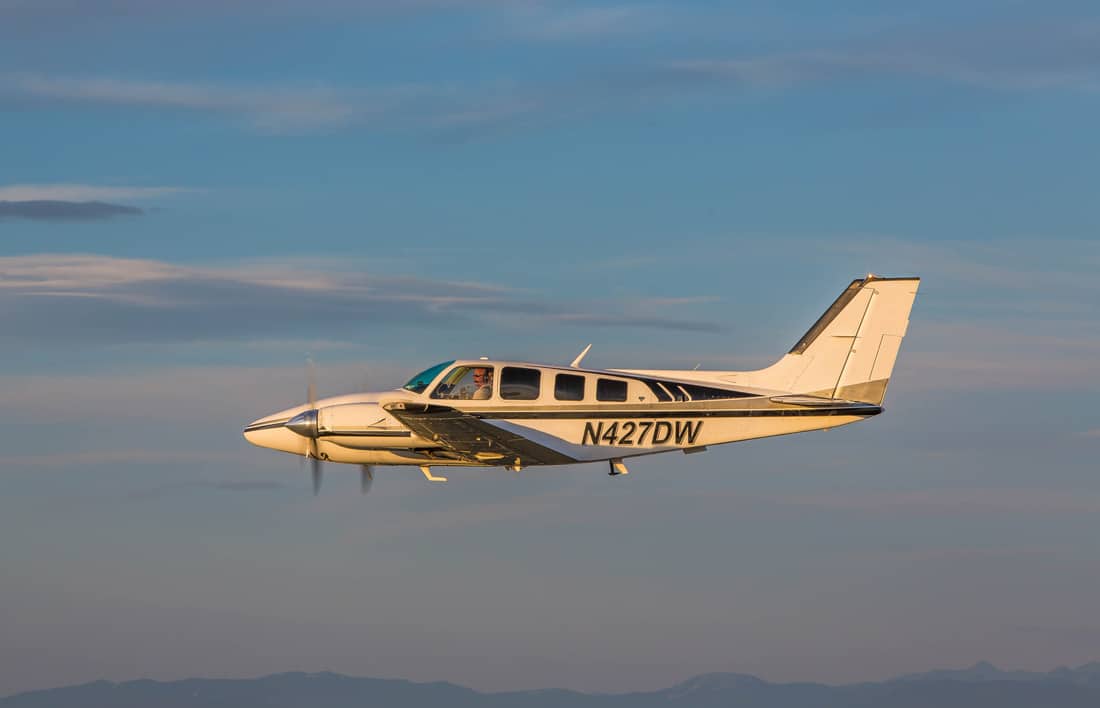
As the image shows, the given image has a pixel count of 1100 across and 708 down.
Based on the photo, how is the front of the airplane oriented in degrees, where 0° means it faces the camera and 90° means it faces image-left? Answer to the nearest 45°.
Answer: approximately 90°
